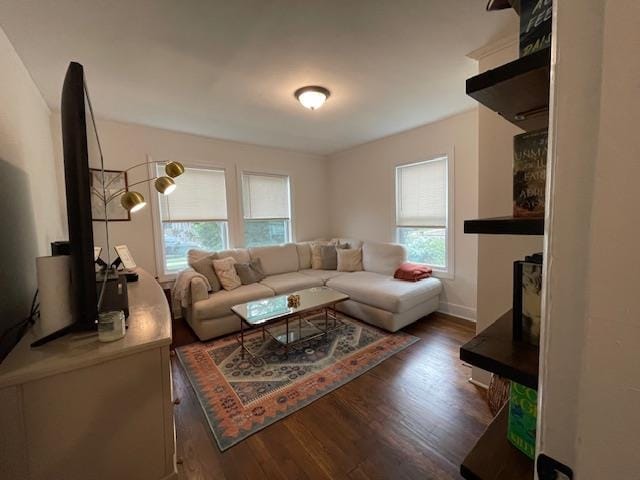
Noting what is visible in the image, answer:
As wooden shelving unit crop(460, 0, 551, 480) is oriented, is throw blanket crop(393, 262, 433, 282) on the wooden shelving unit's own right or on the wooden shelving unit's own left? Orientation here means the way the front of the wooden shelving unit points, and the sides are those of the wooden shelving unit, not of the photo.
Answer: on the wooden shelving unit's own right

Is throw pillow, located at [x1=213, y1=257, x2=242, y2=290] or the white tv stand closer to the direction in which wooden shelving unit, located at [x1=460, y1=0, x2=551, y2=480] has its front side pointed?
the white tv stand

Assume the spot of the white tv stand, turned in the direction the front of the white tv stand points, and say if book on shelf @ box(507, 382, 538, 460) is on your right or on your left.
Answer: on your right

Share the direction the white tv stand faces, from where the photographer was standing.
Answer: facing to the right of the viewer

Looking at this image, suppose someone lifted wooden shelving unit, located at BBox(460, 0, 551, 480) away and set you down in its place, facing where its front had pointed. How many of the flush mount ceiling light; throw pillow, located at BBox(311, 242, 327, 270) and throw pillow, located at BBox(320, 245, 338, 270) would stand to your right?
3

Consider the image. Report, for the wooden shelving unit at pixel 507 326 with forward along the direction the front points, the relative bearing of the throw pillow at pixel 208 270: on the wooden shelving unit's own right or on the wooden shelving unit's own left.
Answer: on the wooden shelving unit's own right

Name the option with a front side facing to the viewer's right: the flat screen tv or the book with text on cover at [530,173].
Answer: the flat screen tv

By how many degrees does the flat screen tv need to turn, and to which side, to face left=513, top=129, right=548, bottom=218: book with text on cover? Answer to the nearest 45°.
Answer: approximately 45° to its right

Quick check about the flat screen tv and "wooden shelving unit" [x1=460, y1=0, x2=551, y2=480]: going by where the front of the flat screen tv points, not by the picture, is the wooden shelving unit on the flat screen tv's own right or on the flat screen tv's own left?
on the flat screen tv's own right

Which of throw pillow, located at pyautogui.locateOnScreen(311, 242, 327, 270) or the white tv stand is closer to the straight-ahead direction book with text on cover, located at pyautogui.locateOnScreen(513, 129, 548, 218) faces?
the white tv stand

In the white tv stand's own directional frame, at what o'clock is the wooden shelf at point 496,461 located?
The wooden shelf is roughly at 2 o'clock from the white tv stand.

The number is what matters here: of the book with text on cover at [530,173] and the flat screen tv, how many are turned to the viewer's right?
1

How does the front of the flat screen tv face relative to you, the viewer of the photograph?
facing to the right of the viewer

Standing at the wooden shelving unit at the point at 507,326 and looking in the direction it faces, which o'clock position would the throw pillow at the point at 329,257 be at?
The throw pillow is roughly at 3 o'clock from the wooden shelving unit.
